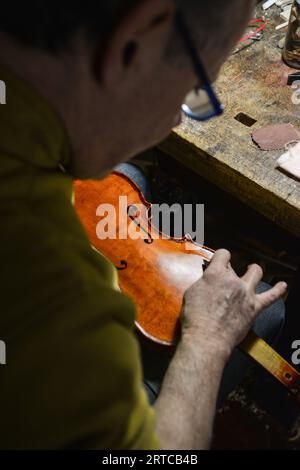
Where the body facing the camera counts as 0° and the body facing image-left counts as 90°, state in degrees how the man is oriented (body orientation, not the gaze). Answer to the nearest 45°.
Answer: approximately 225°

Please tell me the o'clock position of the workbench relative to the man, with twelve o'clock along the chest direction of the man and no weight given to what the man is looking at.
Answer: The workbench is roughly at 11 o'clock from the man.
